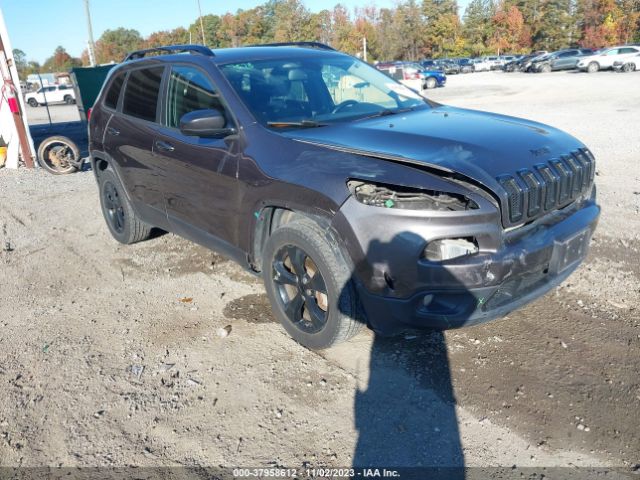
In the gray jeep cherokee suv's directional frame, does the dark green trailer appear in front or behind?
behind

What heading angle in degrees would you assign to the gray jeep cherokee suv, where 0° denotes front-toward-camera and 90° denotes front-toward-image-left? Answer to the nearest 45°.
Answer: approximately 315°

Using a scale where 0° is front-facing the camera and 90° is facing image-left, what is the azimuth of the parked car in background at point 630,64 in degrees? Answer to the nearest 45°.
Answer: approximately 45°

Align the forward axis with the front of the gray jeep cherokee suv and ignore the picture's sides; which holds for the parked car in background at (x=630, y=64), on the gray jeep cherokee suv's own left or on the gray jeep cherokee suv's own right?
on the gray jeep cherokee suv's own left

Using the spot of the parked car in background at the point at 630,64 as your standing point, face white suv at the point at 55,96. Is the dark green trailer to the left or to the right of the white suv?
left

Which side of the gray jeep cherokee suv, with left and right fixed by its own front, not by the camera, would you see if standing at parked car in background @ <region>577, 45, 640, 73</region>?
left

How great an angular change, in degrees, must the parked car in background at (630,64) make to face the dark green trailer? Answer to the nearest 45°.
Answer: approximately 45° to its left
